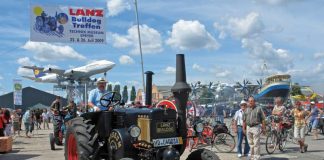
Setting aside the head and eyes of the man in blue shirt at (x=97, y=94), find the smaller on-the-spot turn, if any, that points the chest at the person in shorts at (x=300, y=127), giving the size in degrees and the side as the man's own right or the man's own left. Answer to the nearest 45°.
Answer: approximately 90° to the man's own left

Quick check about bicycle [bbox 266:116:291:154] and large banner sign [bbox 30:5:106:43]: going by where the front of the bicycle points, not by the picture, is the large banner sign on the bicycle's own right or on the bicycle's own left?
on the bicycle's own right

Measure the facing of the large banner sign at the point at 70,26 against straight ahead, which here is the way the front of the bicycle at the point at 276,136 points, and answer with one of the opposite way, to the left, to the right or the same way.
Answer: to the left

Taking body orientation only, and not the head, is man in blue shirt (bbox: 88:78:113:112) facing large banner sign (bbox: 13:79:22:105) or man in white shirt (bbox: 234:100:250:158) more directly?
the man in white shirt

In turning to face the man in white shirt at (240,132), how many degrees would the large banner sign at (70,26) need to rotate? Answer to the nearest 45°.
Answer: approximately 45° to its left

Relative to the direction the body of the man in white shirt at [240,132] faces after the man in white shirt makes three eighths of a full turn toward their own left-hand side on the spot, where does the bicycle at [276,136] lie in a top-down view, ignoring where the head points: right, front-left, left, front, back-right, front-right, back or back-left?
front-right

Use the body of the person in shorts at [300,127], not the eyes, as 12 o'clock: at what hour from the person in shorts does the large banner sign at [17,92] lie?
The large banner sign is roughly at 4 o'clock from the person in shorts.

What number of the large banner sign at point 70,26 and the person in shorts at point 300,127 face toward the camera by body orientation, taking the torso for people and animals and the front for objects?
2
